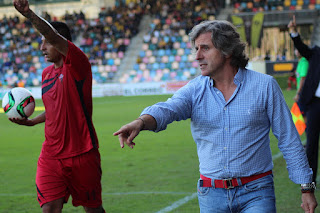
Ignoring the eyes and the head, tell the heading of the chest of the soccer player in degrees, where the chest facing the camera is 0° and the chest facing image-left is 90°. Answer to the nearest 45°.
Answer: approximately 45°
